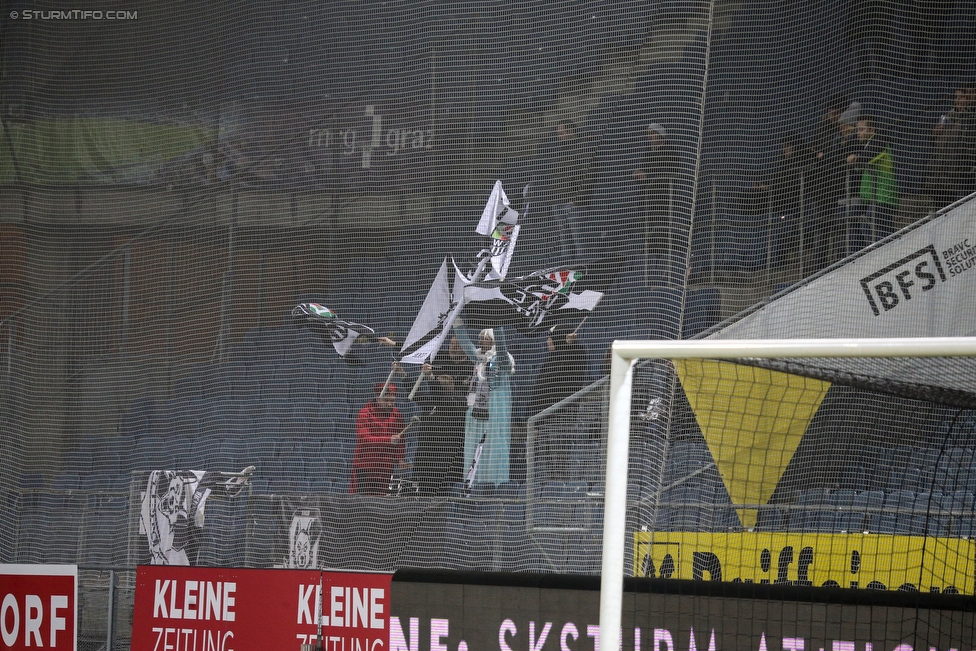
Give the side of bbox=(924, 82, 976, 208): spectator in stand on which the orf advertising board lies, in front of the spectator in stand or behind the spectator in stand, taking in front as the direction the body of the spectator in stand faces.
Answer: in front

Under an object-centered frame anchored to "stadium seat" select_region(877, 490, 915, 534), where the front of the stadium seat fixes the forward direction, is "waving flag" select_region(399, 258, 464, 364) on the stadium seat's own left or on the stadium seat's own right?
on the stadium seat's own right

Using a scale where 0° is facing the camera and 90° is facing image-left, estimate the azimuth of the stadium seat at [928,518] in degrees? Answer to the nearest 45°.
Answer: approximately 0°
